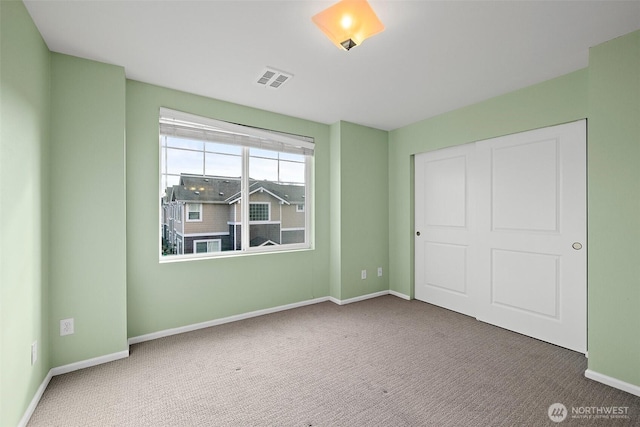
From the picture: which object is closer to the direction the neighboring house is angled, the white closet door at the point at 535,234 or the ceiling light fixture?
the ceiling light fixture

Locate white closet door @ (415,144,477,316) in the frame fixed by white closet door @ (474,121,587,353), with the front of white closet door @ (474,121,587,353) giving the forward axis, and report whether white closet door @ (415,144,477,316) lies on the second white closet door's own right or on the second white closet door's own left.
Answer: on the second white closet door's own right

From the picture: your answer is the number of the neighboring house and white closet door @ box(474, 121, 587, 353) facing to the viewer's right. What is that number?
0

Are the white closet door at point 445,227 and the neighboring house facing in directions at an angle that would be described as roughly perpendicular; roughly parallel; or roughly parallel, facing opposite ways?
roughly perpendicular

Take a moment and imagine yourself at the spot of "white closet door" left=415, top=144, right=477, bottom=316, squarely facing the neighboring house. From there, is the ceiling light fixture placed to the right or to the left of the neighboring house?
left

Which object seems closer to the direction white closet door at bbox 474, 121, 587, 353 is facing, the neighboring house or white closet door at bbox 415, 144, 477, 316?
the neighboring house

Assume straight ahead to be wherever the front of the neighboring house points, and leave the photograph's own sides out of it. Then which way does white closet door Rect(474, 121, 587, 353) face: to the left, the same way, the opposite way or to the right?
to the right

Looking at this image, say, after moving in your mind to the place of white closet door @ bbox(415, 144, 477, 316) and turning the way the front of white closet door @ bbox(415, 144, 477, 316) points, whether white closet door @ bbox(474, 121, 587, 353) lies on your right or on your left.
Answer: on your left

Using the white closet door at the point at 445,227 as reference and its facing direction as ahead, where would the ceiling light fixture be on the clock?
The ceiling light fixture is roughly at 11 o'clock from the white closet door.

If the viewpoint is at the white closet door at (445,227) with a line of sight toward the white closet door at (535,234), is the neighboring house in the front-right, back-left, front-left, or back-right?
back-right

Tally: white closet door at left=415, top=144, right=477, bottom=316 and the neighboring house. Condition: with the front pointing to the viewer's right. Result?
0

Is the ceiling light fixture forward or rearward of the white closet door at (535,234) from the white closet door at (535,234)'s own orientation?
forward

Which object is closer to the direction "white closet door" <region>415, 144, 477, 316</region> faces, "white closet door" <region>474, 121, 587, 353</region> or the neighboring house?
the neighboring house

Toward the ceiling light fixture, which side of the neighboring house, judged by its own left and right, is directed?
front

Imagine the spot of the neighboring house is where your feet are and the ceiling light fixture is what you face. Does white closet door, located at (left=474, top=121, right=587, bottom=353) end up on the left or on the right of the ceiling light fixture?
left

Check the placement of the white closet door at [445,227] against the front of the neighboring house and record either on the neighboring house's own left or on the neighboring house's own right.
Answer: on the neighboring house's own left
